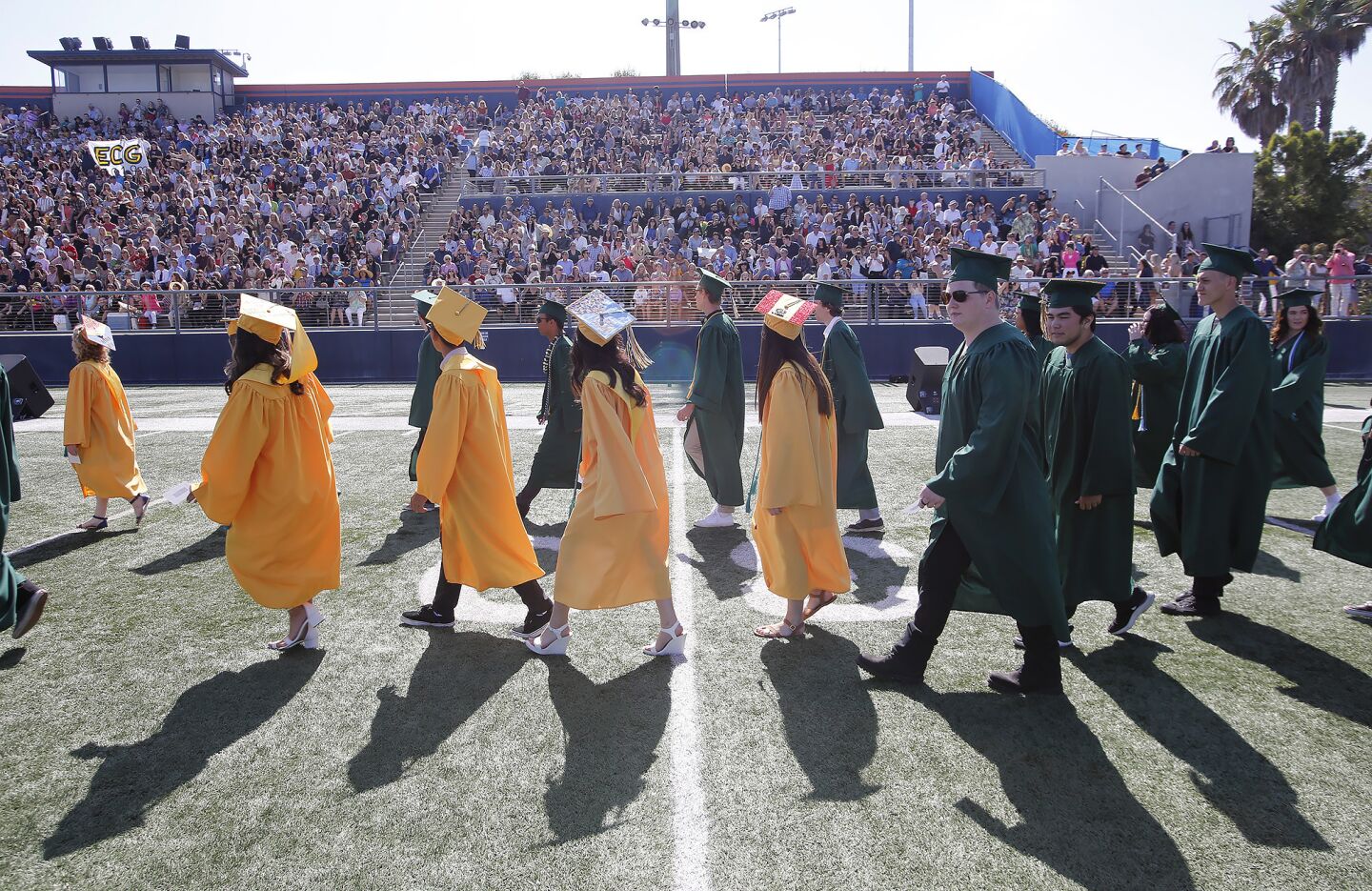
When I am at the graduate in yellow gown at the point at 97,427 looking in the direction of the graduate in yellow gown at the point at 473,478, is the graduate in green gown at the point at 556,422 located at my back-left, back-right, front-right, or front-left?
front-left

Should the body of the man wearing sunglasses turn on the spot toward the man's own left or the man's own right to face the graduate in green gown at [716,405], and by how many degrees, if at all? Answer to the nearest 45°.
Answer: approximately 45° to the man's own right

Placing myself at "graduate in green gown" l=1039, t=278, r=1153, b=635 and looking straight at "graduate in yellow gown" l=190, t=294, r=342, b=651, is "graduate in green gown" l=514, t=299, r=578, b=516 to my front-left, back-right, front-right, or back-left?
front-right

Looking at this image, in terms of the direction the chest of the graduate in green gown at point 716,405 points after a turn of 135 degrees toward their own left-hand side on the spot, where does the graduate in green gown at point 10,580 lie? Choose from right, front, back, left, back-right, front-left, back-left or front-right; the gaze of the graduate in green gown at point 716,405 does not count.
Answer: right

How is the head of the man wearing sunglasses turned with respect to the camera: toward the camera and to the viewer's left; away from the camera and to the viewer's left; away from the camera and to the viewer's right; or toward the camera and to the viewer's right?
toward the camera and to the viewer's left

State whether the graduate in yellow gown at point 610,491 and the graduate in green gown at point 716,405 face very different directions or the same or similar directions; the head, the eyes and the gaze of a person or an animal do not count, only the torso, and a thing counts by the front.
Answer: same or similar directions

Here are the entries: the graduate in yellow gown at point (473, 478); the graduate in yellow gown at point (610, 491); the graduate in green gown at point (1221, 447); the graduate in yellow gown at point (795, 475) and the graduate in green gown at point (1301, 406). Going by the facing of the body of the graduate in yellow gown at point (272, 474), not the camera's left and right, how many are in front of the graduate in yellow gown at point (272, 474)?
0

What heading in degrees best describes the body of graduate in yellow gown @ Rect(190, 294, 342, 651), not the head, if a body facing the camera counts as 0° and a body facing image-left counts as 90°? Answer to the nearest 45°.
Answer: approximately 135°

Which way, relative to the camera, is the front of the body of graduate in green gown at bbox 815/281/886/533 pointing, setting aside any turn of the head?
to the viewer's left

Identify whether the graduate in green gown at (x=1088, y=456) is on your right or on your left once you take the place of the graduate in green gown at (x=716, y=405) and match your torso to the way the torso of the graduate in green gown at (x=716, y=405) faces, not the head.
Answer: on your left

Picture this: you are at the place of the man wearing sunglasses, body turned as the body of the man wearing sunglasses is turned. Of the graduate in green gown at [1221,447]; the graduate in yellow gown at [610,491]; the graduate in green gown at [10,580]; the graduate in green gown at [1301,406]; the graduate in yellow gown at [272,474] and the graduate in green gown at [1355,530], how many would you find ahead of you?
3

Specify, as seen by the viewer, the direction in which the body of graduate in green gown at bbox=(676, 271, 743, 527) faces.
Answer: to the viewer's left

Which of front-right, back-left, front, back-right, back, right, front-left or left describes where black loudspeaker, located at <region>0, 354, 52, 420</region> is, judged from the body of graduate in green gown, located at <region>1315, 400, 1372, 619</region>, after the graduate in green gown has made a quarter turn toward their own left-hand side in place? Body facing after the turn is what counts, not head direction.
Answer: right

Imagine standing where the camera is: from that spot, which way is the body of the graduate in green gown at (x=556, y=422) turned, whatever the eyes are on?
to the viewer's left

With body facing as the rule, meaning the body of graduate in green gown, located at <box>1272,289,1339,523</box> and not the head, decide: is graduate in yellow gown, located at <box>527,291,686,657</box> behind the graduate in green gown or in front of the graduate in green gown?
in front

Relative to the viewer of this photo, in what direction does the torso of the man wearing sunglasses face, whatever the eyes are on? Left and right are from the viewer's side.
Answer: facing to the left of the viewer

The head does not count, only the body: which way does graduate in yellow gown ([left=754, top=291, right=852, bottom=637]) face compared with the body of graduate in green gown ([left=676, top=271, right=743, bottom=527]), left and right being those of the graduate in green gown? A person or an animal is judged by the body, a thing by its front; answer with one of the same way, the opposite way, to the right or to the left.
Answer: the same way

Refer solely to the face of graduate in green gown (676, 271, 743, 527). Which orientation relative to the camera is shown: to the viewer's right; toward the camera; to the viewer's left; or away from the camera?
to the viewer's left

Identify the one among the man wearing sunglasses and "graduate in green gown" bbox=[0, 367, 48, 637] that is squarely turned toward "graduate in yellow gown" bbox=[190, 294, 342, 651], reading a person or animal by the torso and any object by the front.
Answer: the man wearing sunglasses
